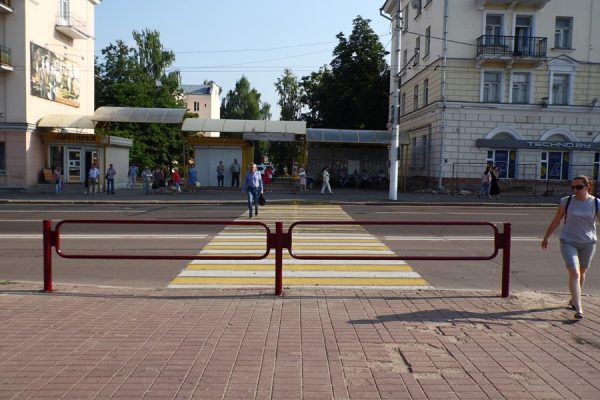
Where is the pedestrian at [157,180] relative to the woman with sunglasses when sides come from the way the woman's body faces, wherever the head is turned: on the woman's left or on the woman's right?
on the woman's right

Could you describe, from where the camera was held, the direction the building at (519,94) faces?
facing the viewer

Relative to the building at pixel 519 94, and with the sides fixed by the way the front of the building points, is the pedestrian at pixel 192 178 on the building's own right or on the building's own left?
on the building's own right

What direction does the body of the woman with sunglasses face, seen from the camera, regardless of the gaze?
toward the camera

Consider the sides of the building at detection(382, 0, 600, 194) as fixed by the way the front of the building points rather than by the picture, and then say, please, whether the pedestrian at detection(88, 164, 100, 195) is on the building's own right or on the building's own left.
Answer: on the building's own right

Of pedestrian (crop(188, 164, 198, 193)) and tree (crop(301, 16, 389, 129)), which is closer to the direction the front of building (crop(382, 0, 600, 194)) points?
the pedestrian

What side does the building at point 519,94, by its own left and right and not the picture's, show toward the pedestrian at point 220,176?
right

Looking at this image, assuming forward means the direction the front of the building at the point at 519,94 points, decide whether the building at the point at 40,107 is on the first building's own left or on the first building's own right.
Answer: on the first building's own right

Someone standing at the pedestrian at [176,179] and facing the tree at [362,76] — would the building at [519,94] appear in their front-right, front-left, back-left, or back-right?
front-right

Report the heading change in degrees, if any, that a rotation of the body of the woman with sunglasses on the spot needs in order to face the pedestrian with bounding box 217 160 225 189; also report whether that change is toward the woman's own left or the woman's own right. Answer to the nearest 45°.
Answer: approximately 135° to the woman's own right

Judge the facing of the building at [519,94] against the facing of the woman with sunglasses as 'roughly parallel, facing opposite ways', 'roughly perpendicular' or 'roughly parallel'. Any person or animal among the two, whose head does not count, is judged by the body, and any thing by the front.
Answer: roughly parallel
